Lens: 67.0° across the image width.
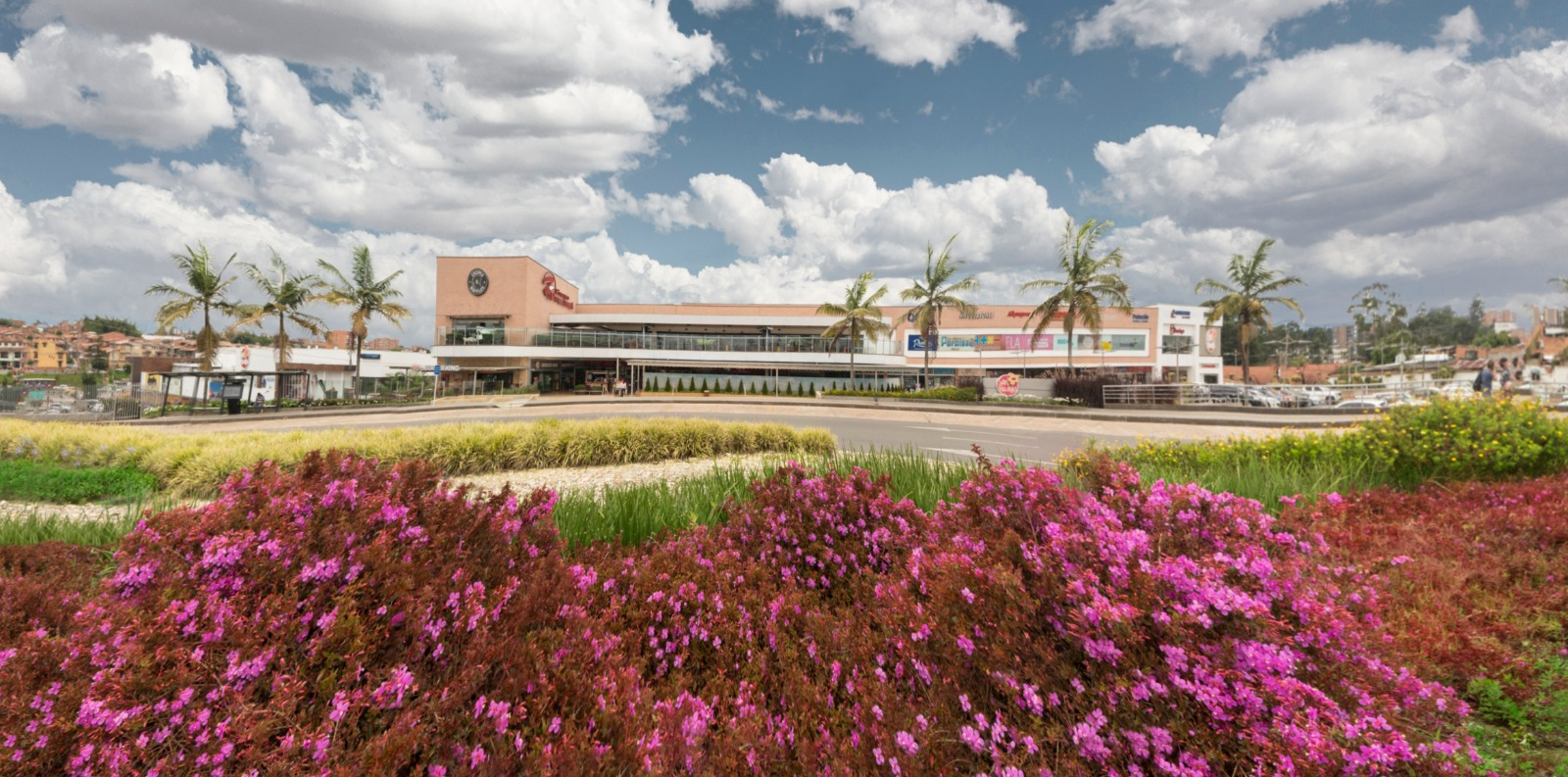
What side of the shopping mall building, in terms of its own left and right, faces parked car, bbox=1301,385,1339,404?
left

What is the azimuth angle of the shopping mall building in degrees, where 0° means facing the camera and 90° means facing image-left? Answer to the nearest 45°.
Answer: approximately 0°

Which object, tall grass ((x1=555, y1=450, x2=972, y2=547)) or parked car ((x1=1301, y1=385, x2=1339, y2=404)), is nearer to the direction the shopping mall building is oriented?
the tall grass

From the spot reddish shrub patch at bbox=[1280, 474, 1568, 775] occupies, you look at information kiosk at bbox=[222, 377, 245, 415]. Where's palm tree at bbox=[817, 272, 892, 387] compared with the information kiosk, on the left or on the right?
right

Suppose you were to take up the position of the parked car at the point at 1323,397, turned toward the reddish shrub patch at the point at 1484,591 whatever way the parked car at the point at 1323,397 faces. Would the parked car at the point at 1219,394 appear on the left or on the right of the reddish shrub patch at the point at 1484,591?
right

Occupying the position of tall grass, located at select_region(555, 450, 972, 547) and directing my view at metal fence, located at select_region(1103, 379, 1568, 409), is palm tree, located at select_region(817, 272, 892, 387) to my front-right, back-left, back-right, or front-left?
front-left

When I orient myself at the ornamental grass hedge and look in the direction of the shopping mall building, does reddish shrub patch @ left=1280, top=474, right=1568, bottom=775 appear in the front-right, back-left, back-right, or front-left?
back-right

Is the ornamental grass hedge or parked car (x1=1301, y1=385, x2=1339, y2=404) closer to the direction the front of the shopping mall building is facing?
the ornamental grass hedge

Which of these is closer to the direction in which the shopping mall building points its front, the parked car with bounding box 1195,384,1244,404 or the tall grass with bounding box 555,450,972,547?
the tall grass
